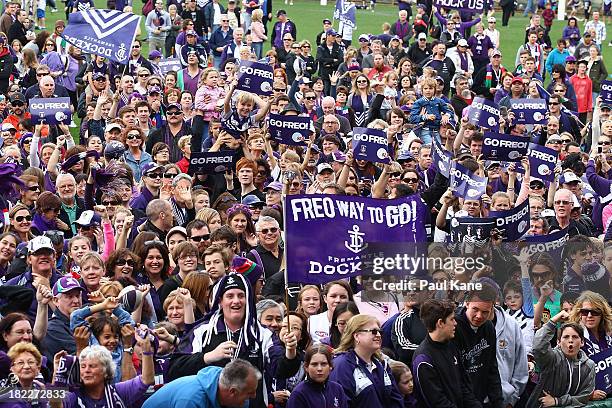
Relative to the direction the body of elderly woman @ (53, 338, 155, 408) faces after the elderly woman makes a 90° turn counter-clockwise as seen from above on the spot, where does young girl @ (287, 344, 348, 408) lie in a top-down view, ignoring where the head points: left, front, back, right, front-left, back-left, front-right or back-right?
front-left

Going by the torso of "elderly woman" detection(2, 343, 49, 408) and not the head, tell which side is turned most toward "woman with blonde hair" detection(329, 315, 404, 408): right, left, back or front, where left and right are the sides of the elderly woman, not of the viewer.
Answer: left

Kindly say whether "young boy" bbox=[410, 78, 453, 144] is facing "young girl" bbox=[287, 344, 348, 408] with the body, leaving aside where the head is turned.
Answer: yes

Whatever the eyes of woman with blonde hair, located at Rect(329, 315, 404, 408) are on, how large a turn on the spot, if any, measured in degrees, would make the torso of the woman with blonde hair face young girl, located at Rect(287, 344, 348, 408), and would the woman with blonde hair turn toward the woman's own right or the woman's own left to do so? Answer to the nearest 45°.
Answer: approximately 90° to the woman's own right

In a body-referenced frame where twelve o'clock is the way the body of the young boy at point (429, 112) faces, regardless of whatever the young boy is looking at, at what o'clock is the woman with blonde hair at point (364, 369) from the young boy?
The woman with blonde hair is roughly at 12 o'clock from the young boy.

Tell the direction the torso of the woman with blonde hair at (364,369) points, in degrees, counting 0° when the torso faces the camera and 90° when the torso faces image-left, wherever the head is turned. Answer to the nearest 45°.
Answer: approximately 315°

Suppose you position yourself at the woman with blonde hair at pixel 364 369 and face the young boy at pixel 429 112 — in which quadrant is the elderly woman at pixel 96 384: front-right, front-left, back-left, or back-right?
back-left

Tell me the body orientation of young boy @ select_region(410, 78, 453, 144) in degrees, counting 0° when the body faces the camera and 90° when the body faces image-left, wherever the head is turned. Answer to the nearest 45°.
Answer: approximately 0°
